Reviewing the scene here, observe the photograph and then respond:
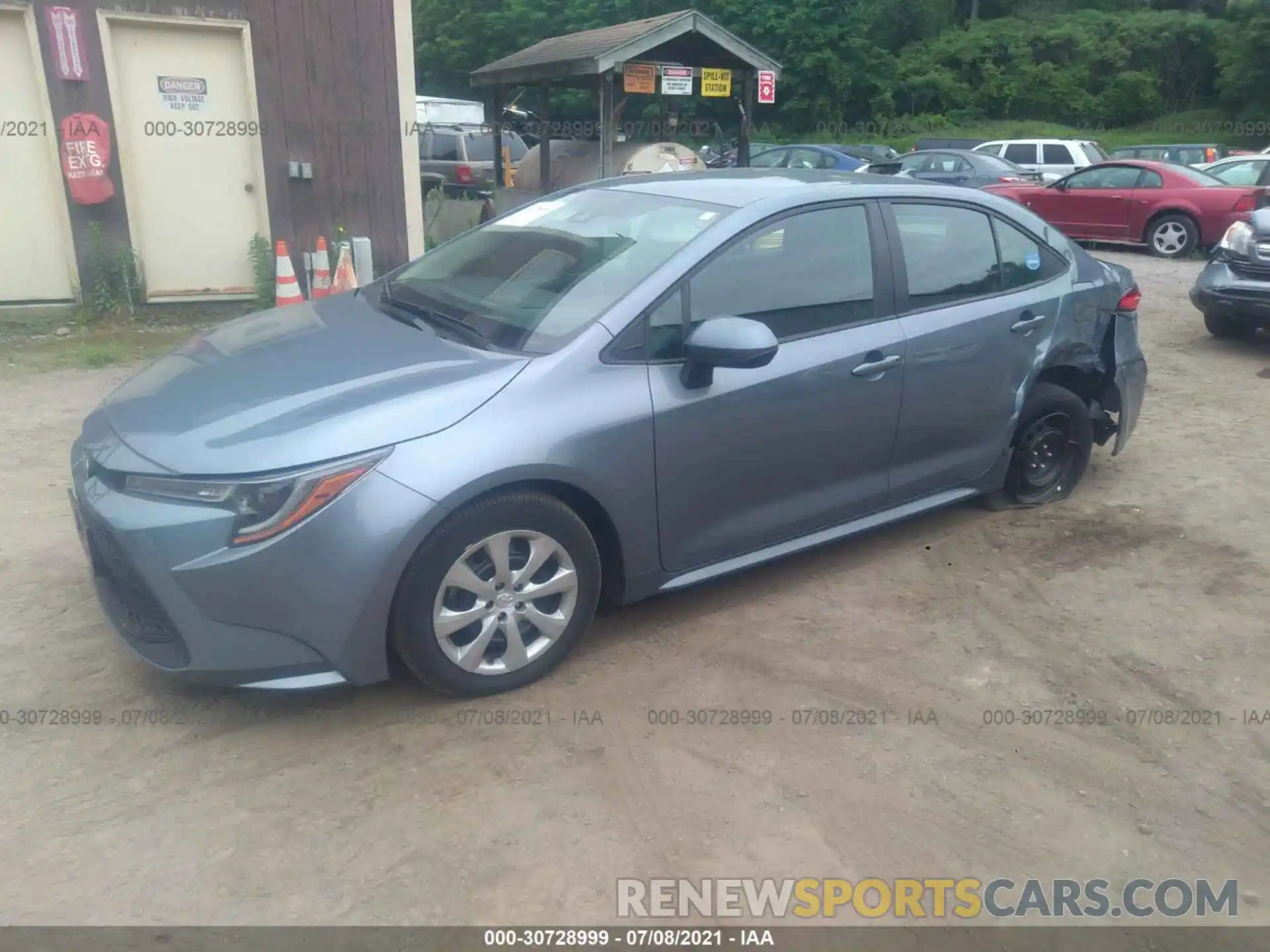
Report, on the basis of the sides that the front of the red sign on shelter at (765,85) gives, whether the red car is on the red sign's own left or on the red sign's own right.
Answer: on the red sign's own left

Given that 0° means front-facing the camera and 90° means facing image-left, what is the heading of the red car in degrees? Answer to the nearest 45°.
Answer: approximately 90°

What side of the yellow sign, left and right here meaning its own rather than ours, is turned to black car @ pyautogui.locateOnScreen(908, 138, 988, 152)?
back

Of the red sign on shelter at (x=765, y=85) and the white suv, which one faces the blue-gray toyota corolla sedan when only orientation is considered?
the red sign on shelter

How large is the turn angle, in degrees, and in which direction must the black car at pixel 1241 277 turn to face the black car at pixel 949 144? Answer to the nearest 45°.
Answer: approximately 135° to its right

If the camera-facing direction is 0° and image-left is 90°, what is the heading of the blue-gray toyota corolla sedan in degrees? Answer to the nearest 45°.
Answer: approximately 45°

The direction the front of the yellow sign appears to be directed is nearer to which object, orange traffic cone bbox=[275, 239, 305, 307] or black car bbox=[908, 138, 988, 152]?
the orange traffic cone

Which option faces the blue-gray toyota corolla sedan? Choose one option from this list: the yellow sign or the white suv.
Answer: the yellow sign

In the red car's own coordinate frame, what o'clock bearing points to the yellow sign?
The yellow sign is roughly at 11 o'clock from the red car.
